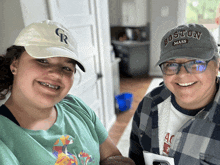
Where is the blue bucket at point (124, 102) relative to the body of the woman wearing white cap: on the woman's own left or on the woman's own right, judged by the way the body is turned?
on the woman's own left

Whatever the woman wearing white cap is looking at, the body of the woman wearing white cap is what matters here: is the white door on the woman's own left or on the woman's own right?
on the woman's own left

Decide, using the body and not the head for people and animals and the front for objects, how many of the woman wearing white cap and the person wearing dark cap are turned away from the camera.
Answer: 0

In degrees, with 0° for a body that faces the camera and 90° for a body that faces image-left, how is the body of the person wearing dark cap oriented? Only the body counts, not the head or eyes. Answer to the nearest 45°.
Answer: approximately 45°
